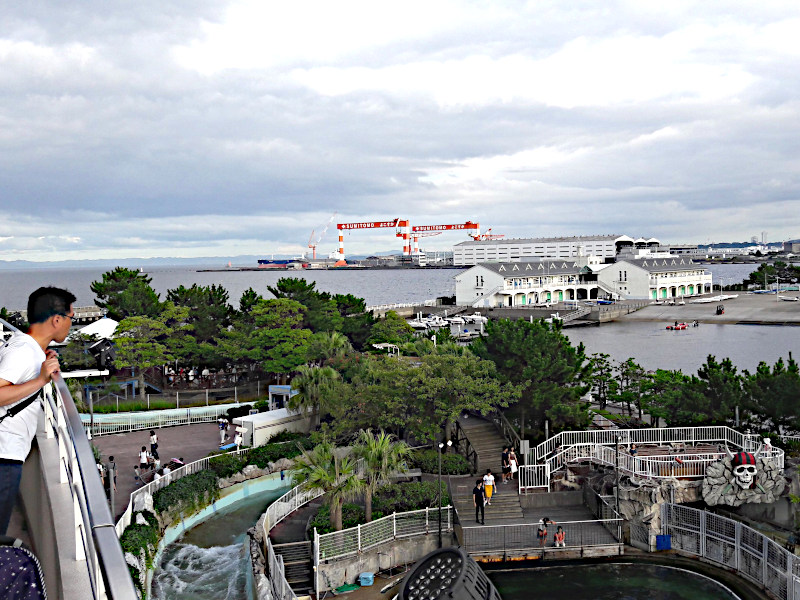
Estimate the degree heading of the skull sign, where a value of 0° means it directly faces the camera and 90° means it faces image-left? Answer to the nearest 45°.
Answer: approximately 0°

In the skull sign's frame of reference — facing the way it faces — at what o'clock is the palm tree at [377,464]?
The palm tree is roughly at 2 o'clock from the skull sign.

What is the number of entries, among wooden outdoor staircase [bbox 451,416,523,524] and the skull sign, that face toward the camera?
2

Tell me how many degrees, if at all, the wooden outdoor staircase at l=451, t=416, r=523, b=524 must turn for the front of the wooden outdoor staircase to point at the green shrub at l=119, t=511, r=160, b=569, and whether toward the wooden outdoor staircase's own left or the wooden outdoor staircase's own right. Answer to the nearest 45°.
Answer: approximately 45° to the wooden outdoor staircase's own right

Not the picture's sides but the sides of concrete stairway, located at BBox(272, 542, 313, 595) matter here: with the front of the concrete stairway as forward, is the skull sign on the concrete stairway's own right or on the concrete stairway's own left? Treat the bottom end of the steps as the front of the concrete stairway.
on the concrete stairway's own left

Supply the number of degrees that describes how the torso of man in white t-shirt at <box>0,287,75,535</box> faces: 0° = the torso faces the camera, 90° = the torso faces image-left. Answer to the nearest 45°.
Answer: approximately 270°

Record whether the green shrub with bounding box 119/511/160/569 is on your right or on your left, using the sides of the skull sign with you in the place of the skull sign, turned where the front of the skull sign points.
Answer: on your right
